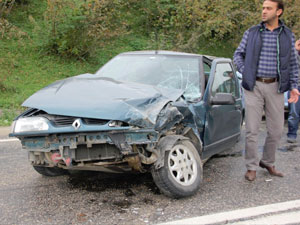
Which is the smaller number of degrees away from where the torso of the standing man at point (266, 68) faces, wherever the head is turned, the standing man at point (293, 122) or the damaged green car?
the damaged green car

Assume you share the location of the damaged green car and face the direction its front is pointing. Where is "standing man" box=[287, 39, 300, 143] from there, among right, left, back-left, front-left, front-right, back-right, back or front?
back

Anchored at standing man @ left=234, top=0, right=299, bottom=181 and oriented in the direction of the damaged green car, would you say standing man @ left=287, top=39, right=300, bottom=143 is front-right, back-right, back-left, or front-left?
back-right

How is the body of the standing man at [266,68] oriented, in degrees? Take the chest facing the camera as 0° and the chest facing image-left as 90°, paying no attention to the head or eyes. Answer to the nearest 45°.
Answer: approximately 0°

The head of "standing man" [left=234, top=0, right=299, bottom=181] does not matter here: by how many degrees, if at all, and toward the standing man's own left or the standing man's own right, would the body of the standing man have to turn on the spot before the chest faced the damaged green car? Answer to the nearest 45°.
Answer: approximately 45° to the standing man's own right

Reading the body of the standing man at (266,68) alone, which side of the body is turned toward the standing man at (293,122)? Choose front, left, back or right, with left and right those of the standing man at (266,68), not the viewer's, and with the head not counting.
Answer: back

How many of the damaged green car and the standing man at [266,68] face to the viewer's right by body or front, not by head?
0
